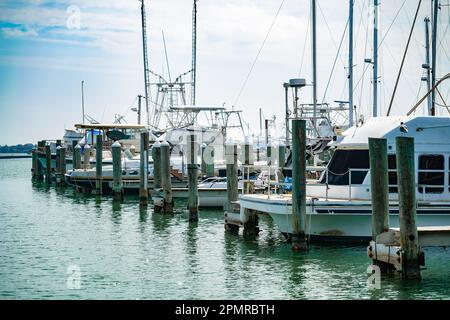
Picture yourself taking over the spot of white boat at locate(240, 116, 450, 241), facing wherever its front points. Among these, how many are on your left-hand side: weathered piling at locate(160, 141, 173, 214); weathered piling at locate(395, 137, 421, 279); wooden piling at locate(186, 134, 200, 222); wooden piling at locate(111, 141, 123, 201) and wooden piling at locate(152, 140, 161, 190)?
1

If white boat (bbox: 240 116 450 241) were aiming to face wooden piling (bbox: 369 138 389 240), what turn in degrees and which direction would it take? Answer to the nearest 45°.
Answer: approximately 90° to its left

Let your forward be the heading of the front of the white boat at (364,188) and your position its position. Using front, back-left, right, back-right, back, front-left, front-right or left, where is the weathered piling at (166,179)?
front-right

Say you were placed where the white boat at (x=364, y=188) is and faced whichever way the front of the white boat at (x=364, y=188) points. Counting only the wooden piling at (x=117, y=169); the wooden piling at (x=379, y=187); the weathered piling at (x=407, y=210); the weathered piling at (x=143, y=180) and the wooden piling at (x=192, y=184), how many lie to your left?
2

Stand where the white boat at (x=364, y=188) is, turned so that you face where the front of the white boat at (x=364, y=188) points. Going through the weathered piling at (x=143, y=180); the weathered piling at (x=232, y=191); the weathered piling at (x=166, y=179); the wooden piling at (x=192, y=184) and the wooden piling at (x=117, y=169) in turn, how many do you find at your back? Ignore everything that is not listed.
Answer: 0

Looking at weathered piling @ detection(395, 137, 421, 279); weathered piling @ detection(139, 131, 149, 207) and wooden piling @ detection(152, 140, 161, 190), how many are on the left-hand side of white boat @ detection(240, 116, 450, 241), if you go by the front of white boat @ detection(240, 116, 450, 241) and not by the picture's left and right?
1

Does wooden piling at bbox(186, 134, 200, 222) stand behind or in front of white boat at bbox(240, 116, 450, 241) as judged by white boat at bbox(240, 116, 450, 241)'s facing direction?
in front

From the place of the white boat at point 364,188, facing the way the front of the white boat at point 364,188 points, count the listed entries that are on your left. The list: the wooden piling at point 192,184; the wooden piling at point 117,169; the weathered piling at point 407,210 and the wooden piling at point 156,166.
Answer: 1

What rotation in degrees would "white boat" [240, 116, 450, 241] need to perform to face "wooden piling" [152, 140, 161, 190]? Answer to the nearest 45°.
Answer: approximately 45° to its right

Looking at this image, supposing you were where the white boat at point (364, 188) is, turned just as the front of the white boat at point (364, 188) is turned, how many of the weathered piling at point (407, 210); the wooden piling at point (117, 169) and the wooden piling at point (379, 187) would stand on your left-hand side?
2

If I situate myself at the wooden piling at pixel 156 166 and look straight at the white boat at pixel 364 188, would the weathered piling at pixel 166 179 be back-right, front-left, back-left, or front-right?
front-right

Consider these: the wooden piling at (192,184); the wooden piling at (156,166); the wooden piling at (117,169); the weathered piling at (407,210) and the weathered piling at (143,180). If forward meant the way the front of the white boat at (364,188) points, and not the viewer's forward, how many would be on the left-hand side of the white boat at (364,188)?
1

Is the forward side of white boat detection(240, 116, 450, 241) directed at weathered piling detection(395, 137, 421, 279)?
no

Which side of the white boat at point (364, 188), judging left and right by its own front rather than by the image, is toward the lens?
left

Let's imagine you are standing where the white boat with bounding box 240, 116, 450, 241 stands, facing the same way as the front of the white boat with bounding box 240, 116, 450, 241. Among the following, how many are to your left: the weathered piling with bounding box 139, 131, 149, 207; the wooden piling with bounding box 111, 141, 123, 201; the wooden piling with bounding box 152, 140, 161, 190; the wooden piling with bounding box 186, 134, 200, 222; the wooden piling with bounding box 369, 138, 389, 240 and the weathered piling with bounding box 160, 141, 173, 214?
1

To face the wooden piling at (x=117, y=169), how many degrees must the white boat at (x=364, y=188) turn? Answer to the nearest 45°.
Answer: approximately 45° to its right
